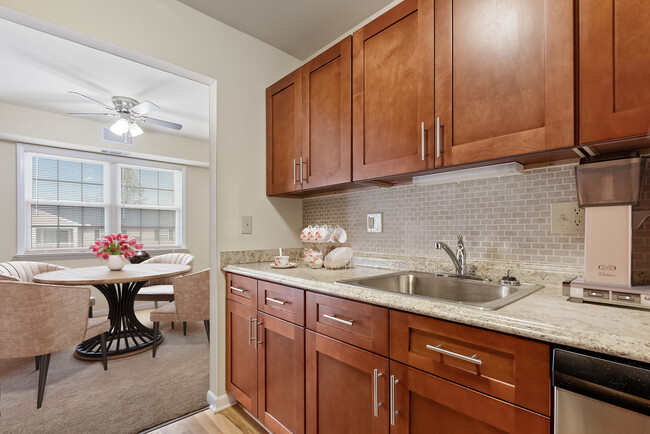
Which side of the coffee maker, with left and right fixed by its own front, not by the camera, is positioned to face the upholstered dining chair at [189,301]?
right

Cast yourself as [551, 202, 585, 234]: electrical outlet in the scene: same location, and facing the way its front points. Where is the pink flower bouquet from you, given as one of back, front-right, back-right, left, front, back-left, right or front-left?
right

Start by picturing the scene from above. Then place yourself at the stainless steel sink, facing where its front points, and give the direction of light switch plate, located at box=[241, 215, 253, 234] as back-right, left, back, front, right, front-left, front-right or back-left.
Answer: front-right

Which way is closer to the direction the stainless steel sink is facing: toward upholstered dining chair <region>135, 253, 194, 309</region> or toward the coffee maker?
the upholstered dining chair

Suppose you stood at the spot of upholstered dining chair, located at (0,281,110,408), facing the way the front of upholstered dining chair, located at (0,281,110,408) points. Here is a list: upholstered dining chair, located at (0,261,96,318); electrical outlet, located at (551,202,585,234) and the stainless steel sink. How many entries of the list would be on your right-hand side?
2

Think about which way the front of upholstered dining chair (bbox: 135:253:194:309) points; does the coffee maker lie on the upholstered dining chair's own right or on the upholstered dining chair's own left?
on the upholstered dining chair's own left

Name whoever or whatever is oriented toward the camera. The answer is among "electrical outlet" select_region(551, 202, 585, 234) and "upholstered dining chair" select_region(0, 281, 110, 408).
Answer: the electrical outlet

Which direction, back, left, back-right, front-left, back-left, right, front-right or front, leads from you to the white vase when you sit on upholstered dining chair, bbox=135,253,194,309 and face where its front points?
front

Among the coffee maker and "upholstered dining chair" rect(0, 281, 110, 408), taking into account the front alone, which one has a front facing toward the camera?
the coffee maker

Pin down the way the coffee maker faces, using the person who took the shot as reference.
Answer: facing the viewer

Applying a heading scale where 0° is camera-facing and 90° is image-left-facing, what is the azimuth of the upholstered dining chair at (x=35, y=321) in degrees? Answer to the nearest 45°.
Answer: approximately 225°

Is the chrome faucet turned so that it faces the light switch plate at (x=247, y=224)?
no

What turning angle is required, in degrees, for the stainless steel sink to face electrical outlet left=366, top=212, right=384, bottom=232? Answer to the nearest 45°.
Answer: approximately 90° to its right

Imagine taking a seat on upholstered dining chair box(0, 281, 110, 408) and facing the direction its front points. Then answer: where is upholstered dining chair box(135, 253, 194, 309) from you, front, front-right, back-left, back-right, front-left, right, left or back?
front

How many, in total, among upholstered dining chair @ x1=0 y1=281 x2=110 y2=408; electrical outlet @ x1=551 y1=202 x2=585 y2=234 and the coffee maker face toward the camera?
2

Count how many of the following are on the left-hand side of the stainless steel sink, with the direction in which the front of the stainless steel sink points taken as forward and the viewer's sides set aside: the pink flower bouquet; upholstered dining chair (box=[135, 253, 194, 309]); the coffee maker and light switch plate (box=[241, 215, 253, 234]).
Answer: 1

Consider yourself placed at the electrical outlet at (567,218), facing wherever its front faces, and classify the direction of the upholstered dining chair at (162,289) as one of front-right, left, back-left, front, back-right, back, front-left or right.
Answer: right

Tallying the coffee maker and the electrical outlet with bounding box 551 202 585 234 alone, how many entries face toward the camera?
2
